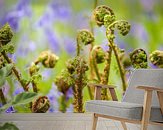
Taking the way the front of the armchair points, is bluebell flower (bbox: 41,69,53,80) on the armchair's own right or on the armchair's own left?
on the armchair's own right

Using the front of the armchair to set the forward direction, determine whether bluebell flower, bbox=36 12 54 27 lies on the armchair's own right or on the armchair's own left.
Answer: on the armchair's own right

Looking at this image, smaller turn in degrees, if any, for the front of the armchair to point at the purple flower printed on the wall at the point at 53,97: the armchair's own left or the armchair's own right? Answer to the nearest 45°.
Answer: approximately 90° to the armchair's own right

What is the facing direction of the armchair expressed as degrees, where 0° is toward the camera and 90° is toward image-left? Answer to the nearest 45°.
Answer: approximately 45°
